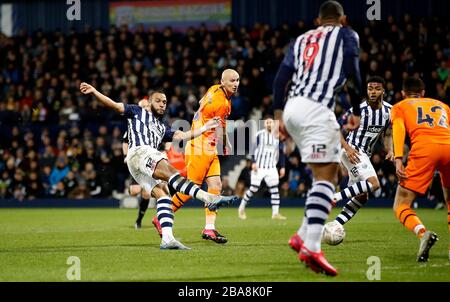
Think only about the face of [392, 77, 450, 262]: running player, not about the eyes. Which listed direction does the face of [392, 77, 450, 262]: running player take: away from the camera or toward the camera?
away from the camera

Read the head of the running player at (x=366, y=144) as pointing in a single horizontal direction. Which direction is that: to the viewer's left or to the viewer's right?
to the viewer's left

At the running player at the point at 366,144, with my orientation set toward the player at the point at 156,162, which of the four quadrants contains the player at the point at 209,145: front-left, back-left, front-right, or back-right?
front-right

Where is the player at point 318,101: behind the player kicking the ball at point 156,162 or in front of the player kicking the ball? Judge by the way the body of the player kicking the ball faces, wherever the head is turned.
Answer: in front

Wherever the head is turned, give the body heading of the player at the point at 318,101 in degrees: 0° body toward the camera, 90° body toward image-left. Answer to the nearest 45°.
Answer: approximately 225°

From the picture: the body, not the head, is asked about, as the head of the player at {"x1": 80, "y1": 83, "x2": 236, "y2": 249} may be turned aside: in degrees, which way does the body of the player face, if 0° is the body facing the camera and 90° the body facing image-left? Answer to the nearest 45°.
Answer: approximately 315°

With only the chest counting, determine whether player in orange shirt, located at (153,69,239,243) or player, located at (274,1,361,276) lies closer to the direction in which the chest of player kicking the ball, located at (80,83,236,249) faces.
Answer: the player

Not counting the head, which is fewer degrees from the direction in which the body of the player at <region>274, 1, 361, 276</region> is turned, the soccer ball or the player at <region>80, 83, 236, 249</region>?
the soccer ball

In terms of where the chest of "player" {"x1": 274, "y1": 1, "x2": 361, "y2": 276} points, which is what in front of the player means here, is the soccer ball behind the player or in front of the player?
in front

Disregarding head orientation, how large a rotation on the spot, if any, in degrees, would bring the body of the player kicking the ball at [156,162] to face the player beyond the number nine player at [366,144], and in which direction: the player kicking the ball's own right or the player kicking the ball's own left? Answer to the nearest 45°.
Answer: approximately 45° to the player kicking the ball's own left

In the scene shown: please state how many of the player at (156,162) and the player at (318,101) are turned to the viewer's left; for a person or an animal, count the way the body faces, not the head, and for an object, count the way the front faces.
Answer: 0
